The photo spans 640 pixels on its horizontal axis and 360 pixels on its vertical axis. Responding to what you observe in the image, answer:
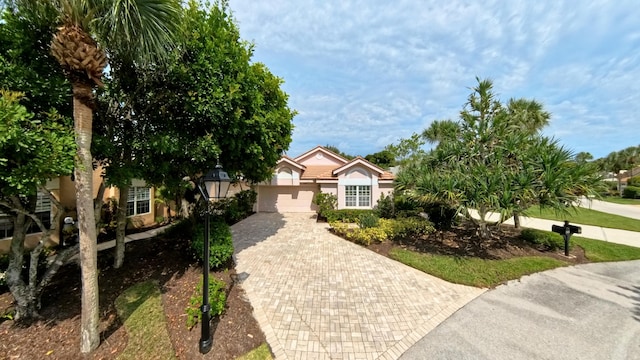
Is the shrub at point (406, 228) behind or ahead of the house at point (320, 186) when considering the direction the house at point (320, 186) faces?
ahead

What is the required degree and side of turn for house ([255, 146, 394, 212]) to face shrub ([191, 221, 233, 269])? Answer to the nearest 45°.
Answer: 0° — it already faces it

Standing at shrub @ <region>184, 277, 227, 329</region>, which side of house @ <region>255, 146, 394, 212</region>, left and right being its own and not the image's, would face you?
front

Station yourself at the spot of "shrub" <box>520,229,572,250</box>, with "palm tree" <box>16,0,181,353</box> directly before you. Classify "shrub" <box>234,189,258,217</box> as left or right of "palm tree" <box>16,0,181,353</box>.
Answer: right

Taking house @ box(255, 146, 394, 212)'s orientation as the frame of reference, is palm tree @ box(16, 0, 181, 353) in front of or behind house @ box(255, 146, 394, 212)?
in front

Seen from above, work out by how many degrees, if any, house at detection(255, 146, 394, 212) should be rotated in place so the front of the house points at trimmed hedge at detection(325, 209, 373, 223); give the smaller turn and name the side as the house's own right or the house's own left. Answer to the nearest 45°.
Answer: approximately 45° to the house's own left

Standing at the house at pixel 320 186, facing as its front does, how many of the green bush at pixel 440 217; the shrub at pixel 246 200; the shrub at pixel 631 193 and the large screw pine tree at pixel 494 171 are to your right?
1

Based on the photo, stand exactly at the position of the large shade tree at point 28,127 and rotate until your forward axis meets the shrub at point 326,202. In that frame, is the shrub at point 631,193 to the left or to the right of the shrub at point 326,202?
right

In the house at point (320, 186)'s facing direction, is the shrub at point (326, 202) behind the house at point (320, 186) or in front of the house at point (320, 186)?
in front

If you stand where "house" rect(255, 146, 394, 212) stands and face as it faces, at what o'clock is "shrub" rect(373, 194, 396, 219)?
The shrub is roughly at 10 o'clock from the house.

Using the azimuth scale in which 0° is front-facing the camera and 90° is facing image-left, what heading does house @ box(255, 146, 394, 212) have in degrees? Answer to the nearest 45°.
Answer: approximately 0°

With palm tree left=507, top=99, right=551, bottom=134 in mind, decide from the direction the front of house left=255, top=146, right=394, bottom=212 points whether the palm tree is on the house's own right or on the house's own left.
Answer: on the house's own left

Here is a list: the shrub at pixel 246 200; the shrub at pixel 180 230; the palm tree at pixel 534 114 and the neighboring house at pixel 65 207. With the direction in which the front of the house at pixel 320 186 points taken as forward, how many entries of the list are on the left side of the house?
1

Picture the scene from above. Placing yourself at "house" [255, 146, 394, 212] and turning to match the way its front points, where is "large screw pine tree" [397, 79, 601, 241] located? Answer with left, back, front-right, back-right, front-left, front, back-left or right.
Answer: front-left
